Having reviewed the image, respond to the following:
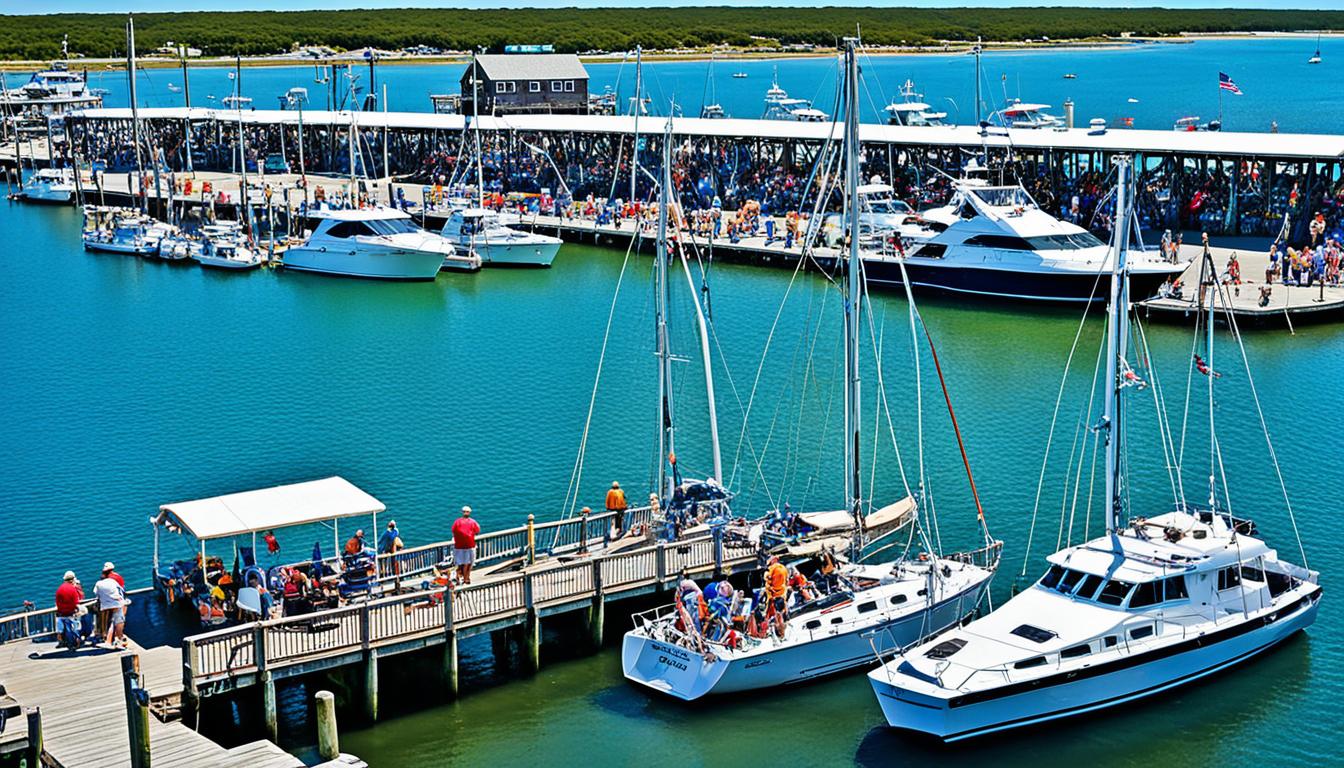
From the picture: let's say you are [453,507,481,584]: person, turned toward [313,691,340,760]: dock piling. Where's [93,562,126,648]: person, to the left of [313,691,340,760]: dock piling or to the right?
right

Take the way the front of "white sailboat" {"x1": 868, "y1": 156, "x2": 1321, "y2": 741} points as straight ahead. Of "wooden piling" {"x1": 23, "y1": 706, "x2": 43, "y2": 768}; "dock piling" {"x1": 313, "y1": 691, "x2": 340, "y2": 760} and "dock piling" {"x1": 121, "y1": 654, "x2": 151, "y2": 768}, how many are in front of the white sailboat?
3

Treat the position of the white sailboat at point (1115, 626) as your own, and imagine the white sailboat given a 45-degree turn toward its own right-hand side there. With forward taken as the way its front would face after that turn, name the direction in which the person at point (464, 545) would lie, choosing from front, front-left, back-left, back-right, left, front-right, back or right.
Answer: front

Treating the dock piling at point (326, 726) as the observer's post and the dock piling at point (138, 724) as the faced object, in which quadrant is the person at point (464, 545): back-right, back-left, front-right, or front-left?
back-right

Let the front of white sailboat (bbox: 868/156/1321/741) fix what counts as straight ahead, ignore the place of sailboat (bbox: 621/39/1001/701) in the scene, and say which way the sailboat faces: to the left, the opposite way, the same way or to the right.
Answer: the opposite way

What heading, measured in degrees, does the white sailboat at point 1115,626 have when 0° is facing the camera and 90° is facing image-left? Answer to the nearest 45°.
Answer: approximately 45°

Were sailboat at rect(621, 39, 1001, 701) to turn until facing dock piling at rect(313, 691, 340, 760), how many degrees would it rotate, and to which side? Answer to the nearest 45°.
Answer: approximately 180°

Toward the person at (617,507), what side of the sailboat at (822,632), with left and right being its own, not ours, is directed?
left

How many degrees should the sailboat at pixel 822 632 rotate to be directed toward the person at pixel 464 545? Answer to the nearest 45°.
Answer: approximately 135° to its left

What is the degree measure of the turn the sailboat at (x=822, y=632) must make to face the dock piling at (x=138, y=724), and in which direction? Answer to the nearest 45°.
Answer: approximately 180°

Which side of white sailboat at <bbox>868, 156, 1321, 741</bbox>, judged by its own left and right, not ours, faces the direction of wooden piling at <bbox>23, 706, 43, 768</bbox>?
front

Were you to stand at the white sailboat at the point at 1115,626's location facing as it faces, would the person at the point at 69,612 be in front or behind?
in front

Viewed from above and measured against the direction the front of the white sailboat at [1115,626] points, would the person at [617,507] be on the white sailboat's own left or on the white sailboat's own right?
on the white sailboat's own right

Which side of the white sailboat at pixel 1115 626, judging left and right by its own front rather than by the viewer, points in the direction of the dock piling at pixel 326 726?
front
